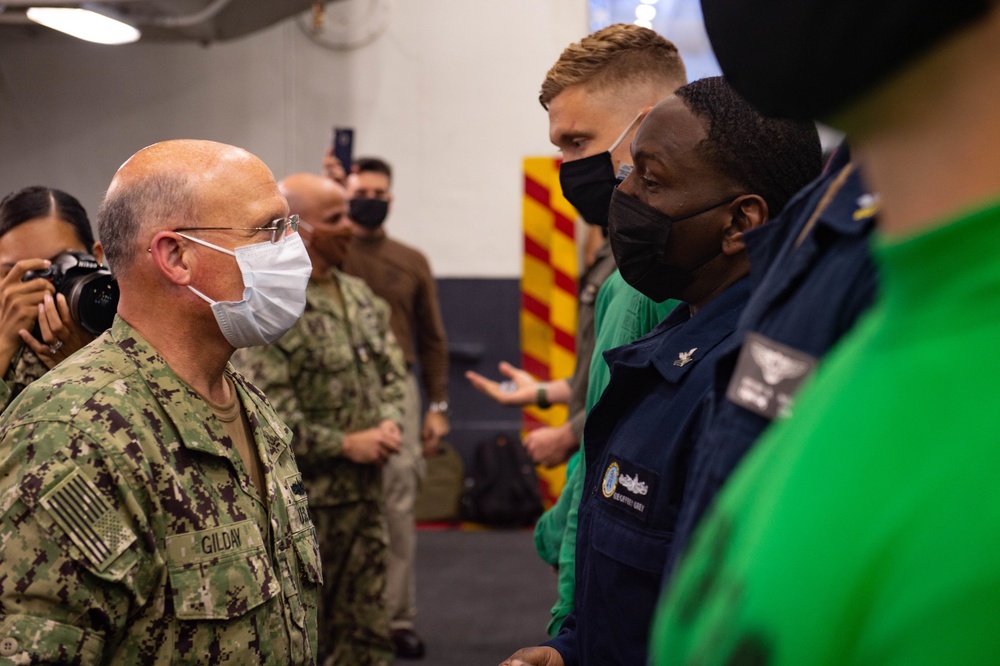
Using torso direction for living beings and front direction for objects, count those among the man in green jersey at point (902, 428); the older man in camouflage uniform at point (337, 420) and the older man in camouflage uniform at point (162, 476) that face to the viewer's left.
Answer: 1

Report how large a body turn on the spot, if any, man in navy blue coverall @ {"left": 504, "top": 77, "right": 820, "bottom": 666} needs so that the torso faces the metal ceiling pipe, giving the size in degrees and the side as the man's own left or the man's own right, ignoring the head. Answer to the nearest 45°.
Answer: approximately 90° to the man's own right

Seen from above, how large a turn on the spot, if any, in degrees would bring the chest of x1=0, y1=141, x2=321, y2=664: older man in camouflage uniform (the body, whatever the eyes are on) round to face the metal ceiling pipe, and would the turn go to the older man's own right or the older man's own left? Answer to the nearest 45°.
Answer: approximately 135° to the older man's own left

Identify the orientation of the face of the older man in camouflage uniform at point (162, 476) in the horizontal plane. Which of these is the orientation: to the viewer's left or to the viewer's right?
to the viewer's right

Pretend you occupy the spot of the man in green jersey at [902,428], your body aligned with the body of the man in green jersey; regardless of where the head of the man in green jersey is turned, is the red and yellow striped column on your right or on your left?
on your right

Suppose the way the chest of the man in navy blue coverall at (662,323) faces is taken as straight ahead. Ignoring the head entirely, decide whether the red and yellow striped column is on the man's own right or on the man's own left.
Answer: on the man's own right

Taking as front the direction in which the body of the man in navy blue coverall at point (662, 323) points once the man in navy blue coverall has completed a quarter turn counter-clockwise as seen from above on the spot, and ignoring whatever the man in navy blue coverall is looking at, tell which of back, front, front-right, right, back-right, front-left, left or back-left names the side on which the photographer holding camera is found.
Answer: back-right

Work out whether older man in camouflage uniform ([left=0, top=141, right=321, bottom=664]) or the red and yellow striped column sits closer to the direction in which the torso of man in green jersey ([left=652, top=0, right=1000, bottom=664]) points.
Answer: the older man in camouflage uniform

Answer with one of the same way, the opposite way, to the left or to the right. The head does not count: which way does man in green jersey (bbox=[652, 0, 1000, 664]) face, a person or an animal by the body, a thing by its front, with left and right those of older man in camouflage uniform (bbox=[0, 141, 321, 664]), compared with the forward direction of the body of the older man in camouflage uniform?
the opposite way

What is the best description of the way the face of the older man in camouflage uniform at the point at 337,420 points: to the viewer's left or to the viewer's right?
to the viewer's right

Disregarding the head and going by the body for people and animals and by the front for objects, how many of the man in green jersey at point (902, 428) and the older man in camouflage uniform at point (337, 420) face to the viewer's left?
1

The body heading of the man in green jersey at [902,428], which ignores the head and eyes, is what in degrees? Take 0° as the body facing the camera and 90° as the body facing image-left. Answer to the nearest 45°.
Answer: approximately 90°

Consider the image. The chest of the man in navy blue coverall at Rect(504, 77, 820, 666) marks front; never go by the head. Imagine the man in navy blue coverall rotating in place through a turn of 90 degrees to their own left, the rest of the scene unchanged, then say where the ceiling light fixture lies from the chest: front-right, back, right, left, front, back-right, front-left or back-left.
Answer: back

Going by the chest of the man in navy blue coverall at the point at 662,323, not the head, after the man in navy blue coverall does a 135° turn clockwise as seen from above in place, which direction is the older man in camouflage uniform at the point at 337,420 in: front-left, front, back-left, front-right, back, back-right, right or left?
front-left

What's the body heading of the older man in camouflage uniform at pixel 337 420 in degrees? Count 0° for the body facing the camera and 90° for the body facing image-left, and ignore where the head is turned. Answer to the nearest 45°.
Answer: approximately 315°
